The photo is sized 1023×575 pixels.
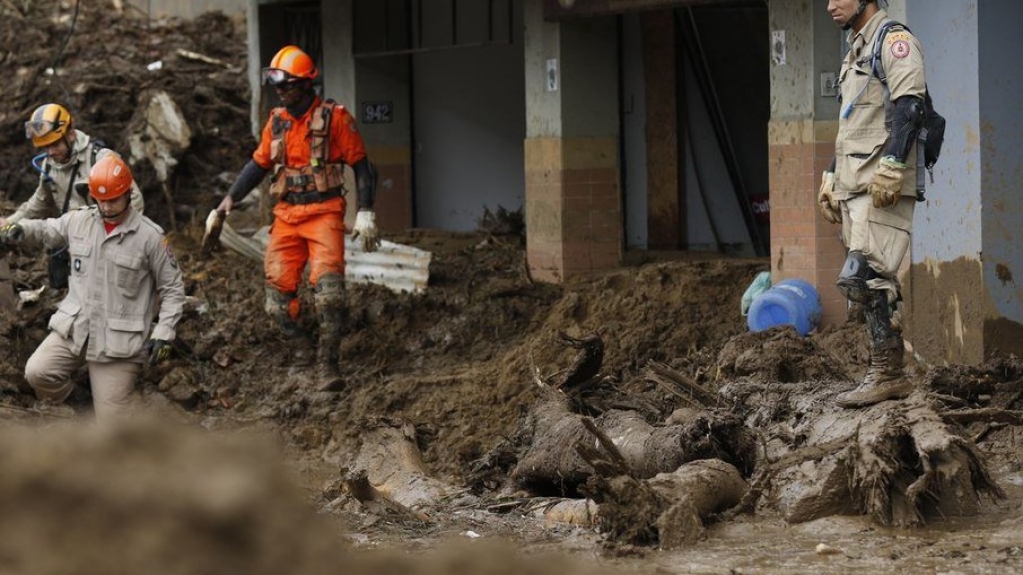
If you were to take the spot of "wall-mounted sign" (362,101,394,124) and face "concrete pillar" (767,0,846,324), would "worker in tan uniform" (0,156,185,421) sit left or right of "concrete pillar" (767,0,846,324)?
right

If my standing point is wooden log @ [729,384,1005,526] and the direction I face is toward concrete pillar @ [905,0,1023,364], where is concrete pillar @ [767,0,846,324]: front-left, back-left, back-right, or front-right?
front-left

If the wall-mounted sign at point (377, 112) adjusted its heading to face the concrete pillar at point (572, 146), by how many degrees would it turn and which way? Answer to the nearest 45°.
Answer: approximately 45° to its left

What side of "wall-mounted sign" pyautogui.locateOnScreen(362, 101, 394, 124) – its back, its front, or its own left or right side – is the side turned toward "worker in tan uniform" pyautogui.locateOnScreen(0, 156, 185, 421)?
front

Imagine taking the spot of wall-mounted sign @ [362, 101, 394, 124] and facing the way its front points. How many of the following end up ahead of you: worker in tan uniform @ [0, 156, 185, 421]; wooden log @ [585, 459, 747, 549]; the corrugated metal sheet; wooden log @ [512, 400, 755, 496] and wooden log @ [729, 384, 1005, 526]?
5

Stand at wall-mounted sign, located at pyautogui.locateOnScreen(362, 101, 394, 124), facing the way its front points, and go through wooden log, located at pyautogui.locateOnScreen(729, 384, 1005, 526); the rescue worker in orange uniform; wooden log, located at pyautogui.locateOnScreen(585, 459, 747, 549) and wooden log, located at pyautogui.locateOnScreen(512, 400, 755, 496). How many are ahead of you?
4

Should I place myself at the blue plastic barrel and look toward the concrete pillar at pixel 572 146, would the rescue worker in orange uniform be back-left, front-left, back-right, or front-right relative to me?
front-left

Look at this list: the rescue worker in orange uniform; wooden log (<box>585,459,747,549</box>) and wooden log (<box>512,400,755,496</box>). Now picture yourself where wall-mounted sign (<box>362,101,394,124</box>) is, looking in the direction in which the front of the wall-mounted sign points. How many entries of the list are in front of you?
3

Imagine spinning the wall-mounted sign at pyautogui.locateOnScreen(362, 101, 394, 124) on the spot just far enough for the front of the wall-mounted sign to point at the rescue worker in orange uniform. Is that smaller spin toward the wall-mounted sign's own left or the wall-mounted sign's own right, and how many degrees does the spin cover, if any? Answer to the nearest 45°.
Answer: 0° — it already faces them

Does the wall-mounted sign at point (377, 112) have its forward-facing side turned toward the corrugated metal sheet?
yes

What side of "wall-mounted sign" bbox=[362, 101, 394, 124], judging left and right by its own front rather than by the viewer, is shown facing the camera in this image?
front

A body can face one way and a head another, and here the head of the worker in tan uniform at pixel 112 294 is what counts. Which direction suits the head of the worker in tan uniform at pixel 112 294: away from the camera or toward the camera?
toward the camera

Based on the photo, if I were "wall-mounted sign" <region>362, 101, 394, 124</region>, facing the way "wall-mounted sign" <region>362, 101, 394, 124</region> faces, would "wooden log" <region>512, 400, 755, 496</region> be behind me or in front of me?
in front

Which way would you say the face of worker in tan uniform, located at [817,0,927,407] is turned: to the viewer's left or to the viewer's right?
to the viewer's left

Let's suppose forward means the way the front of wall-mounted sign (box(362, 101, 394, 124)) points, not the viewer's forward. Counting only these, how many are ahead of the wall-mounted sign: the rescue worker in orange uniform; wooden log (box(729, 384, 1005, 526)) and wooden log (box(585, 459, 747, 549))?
3

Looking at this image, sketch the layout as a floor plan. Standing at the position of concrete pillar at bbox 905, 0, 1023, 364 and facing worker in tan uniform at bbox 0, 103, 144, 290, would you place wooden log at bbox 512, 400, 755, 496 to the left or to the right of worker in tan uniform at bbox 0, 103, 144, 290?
left
